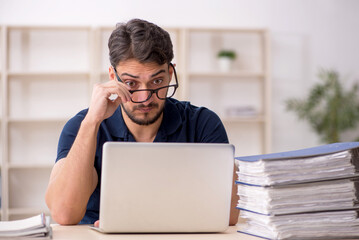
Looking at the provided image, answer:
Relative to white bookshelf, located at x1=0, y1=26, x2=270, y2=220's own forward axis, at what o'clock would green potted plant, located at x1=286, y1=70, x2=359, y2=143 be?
The green potted plant is roughly at 9 o'clock from the white bookshelf.

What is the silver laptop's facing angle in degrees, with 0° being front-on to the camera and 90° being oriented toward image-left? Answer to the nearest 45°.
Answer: approximately 180°

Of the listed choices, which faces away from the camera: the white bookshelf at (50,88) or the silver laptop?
the silver laptop

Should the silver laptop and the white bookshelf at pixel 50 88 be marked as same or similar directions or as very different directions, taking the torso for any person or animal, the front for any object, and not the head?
very different directions

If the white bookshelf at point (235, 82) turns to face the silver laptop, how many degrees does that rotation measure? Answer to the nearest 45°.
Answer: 0° — it already faces it

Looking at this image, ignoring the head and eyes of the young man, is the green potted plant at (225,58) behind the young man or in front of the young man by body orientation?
behind

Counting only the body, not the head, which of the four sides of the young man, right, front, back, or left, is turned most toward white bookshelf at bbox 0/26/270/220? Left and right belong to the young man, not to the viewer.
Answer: back
